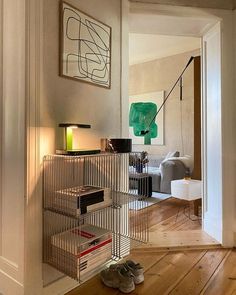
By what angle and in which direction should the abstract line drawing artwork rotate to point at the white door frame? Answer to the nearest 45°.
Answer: approximately 45° to its left

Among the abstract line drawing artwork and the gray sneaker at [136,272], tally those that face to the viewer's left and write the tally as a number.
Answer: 0

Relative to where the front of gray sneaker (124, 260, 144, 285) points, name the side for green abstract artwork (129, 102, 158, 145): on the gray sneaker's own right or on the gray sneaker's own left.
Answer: on the gray sneaker's own left

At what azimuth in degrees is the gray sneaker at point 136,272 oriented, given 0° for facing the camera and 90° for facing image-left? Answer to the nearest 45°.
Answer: approximately 315°

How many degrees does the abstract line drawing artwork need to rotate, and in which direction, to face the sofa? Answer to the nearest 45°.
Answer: approximately 90° to its left

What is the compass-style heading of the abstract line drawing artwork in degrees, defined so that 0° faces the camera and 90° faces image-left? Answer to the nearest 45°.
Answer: approximately 315°

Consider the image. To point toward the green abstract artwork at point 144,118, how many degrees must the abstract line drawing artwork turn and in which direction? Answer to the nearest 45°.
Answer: approximately 135° to its left
